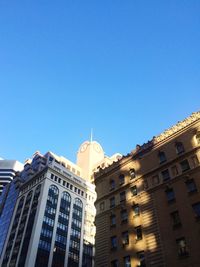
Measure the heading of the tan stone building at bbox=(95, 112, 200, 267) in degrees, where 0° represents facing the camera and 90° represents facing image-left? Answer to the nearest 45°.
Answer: approximately 45°
